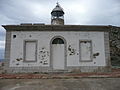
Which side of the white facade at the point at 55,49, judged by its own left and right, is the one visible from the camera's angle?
front
